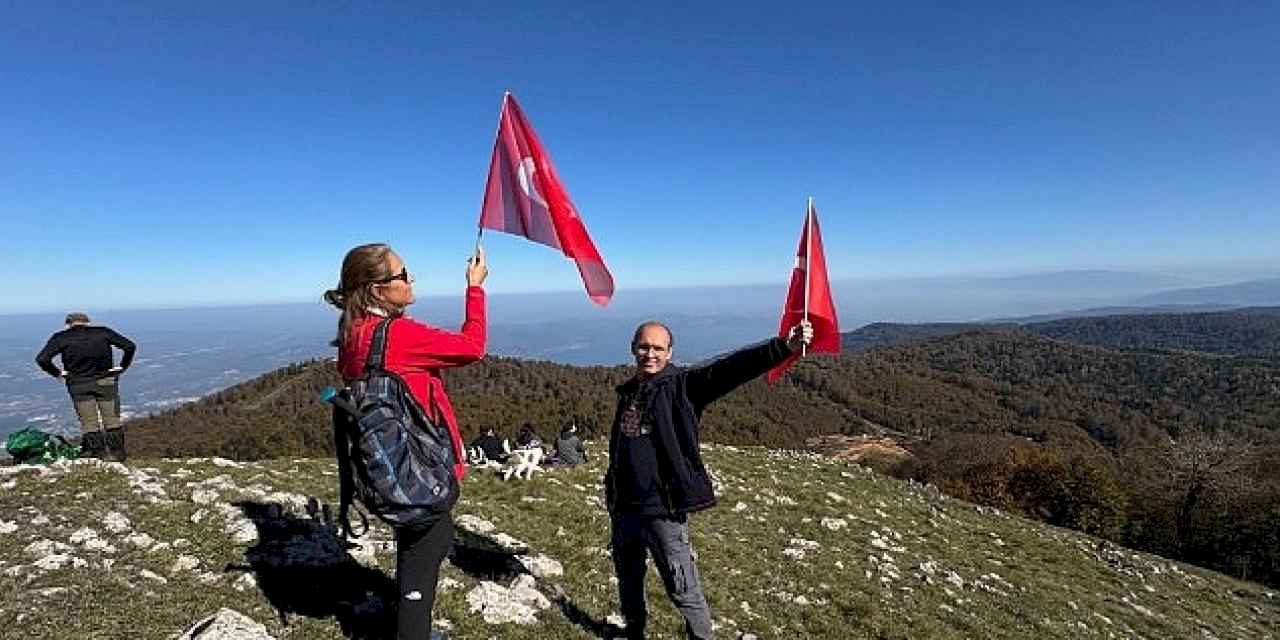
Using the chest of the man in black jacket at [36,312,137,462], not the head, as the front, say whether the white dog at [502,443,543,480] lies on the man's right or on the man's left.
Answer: on the man's right

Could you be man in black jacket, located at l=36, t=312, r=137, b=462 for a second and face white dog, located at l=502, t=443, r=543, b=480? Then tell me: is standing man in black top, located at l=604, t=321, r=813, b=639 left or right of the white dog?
right

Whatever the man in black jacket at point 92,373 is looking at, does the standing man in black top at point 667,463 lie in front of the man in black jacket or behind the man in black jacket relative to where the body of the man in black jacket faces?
behind

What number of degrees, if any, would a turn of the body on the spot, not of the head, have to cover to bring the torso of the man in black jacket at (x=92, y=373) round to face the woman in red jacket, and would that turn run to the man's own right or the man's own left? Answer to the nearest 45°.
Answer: approximately 180°

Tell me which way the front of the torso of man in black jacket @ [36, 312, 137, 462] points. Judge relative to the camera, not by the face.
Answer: away from the camera

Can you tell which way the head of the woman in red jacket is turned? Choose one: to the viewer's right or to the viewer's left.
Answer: to the viewer's right
